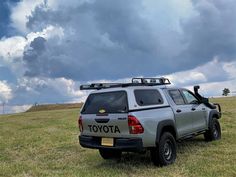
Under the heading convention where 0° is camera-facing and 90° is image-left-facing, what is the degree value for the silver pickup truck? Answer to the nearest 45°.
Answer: approximately 225°
